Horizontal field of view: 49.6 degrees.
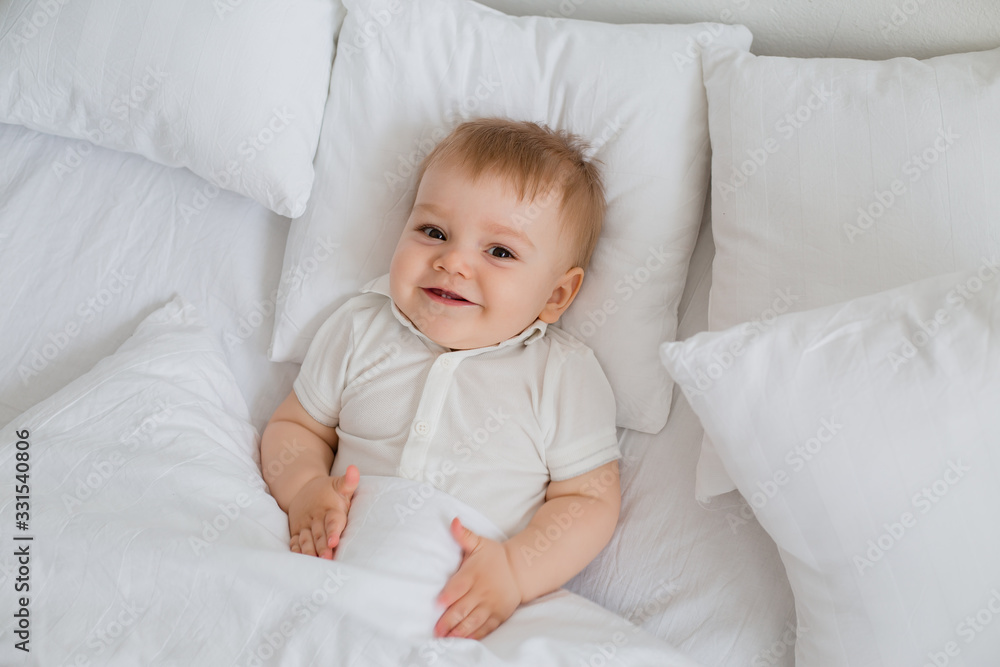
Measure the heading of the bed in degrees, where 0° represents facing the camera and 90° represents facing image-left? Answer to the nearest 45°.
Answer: approximately 0°
